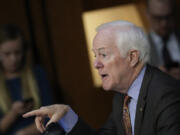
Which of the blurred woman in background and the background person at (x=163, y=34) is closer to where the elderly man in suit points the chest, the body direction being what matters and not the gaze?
the blurred woman in background

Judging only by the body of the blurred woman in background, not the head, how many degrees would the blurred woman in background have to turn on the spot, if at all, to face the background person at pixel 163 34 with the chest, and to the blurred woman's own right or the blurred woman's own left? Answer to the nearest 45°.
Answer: approximately 90° to the blurred woman's own left

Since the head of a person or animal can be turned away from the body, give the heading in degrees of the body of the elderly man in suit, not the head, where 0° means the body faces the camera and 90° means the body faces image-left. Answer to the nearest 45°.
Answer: approximately 45°

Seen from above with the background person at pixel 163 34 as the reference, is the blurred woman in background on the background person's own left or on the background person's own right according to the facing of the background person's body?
on the background person's own right

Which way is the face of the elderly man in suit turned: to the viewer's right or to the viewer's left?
to the viewer's left

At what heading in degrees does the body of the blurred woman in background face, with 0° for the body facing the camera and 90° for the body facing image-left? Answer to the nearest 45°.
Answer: approximately 0°

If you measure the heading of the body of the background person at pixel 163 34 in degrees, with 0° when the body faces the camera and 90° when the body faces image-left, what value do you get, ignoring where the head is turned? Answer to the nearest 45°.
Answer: approximately 0°

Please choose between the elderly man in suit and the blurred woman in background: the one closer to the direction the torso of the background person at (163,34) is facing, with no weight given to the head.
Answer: the elderly man in suit

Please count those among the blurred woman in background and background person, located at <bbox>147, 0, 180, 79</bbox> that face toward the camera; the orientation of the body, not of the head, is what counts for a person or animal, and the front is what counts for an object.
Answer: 2

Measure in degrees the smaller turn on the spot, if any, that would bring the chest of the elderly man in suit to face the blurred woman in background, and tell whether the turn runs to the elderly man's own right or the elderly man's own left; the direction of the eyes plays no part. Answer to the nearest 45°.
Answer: approximately 90° to the elderly man's own right
